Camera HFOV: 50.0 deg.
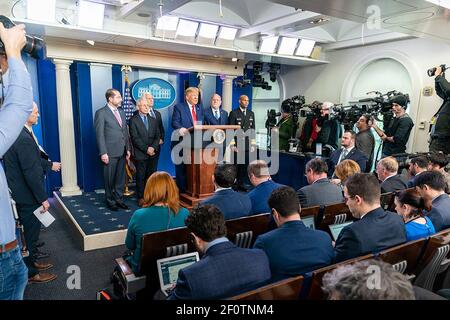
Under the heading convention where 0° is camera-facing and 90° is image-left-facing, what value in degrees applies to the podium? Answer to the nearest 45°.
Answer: approximately 315°

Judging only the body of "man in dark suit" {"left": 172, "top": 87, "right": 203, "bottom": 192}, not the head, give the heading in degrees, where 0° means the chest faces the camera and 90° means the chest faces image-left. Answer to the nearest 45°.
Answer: approximately 315°

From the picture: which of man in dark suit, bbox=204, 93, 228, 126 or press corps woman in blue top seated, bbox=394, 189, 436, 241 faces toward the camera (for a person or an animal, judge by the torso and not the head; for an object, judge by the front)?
the man in dark suit

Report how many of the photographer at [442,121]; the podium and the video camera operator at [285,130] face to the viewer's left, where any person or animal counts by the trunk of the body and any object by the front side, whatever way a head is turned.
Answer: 2

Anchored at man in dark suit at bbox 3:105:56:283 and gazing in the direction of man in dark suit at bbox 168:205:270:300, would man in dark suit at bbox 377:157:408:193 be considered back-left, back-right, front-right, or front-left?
front-left

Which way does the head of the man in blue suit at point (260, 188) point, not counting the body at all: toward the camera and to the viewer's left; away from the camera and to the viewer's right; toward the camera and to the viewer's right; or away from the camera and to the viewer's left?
away from the camera and to the viewer's left

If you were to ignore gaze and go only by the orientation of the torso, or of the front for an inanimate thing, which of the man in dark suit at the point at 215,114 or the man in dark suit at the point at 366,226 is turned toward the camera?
the man in dark suit at the point at 215,114

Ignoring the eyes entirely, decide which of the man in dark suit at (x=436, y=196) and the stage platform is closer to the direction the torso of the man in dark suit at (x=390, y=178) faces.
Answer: the stage platform

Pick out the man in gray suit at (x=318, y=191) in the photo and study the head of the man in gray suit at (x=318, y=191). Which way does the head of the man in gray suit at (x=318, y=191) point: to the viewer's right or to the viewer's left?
to the viewer's left

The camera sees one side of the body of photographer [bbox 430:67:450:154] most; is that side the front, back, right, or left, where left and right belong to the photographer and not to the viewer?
left

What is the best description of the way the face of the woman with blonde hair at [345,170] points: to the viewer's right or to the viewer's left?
to the viewer's left

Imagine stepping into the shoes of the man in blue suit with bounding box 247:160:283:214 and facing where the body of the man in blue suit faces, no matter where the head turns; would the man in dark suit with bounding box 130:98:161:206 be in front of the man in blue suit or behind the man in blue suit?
in front

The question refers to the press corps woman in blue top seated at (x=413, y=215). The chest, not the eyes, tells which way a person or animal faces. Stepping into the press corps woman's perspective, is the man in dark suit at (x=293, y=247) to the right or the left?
on their left
